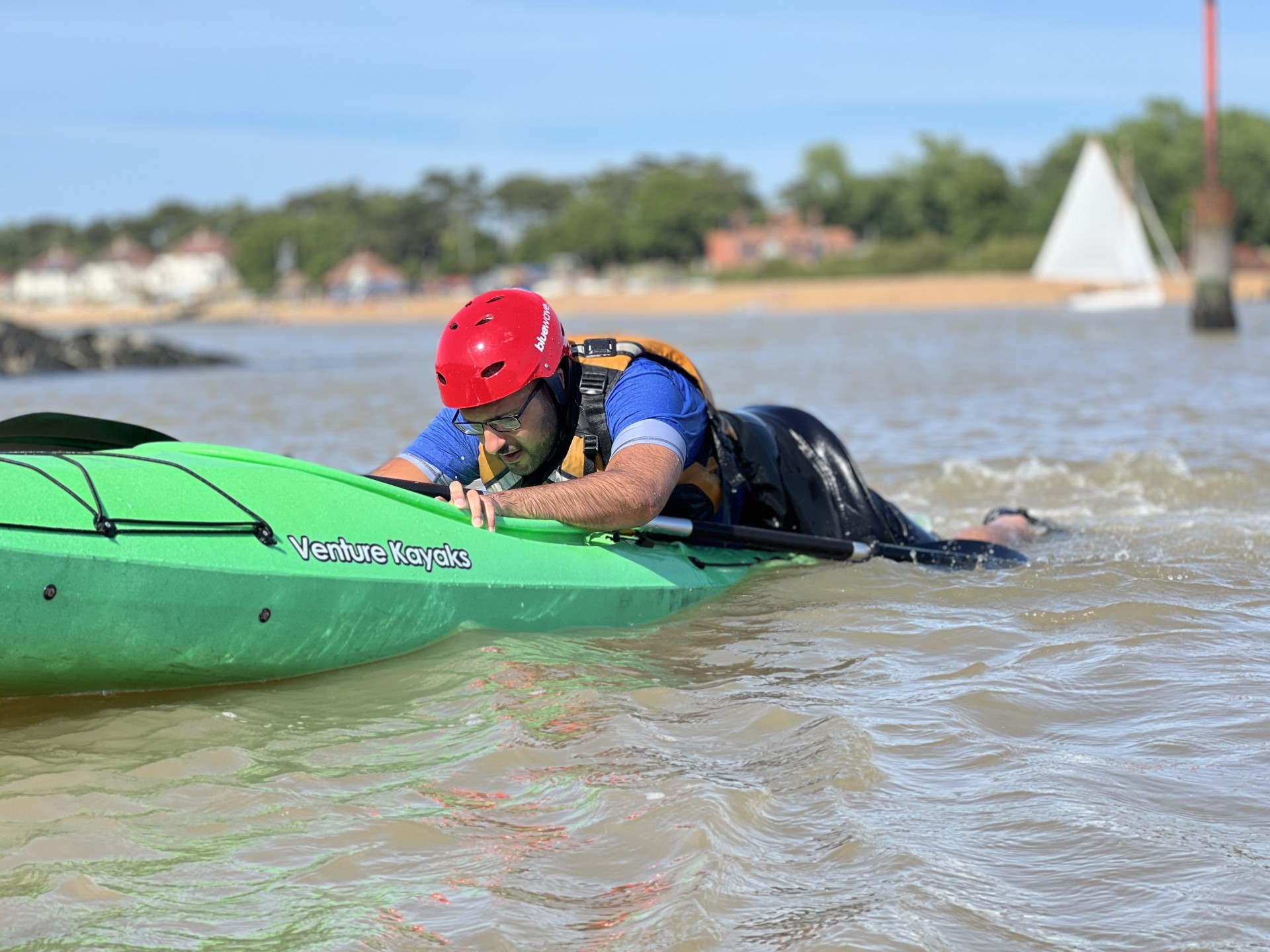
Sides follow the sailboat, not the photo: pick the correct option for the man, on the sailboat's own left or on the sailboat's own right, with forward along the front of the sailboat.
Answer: on the sailboat's own right

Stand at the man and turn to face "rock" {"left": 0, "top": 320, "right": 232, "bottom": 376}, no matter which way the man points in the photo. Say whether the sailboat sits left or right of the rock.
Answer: right

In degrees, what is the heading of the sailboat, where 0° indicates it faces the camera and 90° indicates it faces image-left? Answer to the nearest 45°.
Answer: approximately 270°

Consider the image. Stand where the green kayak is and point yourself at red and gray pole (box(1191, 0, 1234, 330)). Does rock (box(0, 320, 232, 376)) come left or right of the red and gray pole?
left

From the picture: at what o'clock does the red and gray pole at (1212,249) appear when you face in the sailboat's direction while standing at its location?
The red and gray pole is roughly at 3 o'clock from the sailboat.

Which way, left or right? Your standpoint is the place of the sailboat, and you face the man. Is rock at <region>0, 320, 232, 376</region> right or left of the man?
right

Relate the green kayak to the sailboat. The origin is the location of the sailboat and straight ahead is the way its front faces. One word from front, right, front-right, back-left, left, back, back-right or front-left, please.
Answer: right

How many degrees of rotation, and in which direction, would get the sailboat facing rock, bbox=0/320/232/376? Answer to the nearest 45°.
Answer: approximately 135° to its right

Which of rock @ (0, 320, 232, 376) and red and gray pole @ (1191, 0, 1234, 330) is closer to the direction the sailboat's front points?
the red and gray pole

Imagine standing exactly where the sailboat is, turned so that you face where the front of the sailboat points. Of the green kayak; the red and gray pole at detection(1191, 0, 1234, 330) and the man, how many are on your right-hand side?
3
